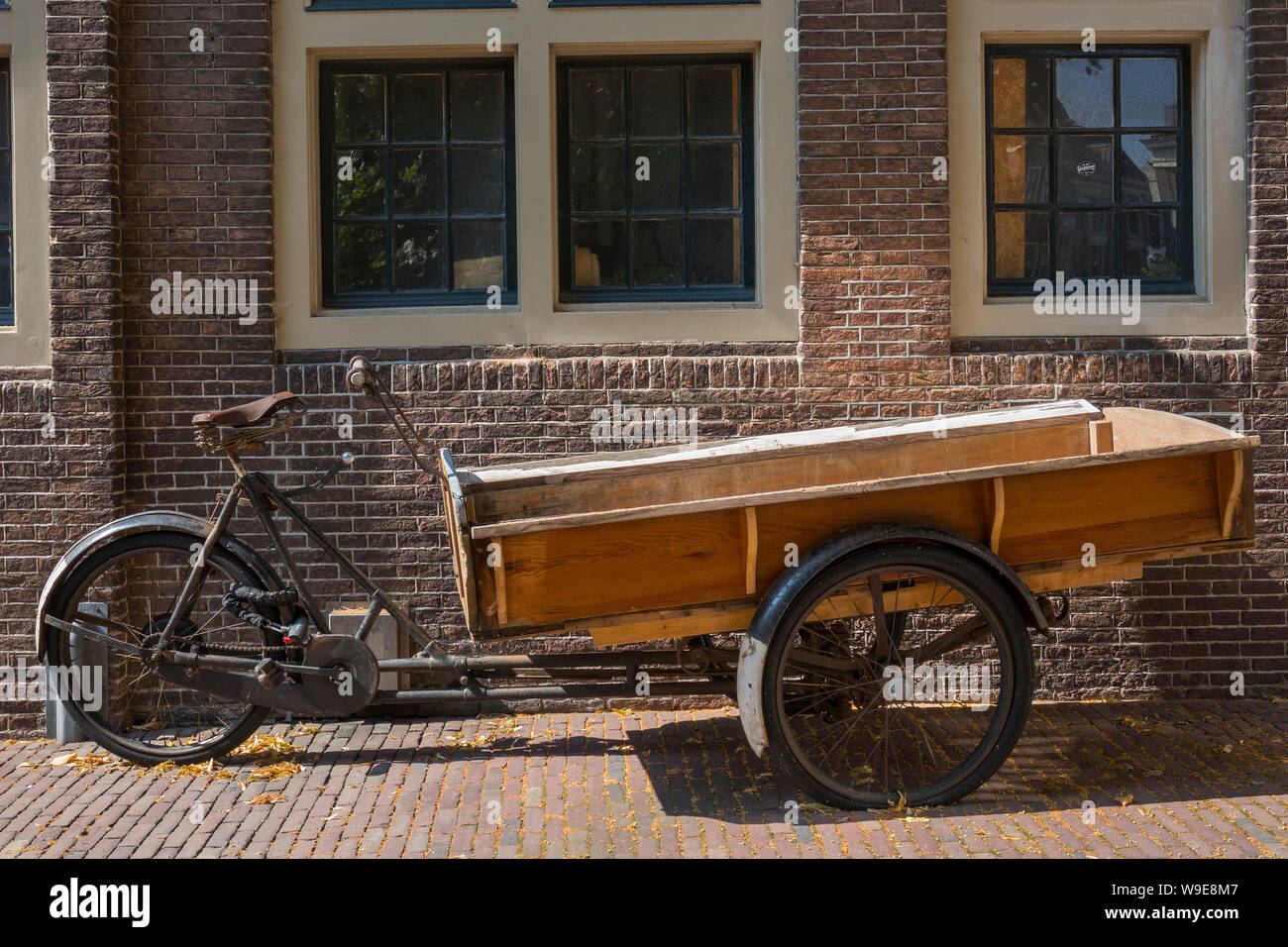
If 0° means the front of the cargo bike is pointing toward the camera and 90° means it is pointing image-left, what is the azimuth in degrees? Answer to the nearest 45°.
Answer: approximately 270°

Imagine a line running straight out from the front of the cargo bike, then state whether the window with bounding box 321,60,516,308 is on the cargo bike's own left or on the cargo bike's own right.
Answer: on the cargo bike's own left

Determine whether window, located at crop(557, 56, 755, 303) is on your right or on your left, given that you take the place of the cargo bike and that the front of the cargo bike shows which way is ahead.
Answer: on your left

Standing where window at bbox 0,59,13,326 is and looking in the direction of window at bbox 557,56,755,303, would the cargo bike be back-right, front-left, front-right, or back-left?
front-right
